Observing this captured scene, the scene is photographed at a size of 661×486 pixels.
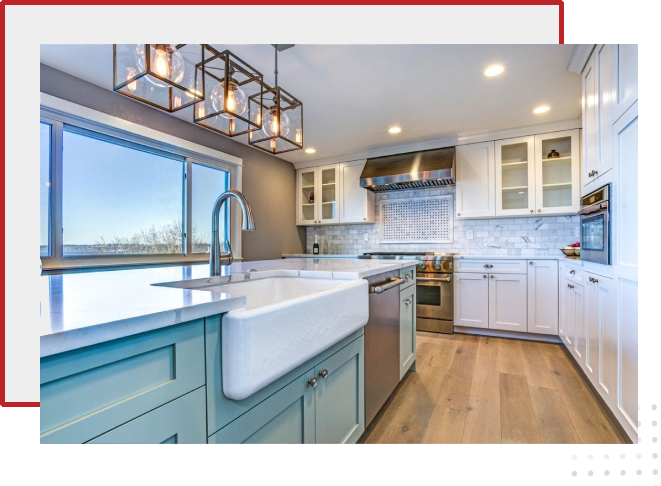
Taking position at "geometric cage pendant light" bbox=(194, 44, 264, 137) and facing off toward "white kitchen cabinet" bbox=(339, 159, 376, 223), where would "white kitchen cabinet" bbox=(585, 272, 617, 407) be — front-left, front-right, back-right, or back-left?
front-right

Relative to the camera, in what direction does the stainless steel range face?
facing the viewer

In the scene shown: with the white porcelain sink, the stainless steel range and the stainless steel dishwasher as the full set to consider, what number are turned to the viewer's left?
0

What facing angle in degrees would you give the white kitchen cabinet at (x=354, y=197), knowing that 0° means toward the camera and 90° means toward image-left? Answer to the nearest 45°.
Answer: approximately 45°

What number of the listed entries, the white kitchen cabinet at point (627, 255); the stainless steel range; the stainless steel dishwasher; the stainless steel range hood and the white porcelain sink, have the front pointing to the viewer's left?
1

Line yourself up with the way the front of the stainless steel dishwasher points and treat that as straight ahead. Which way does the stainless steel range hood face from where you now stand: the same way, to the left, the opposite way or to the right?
to the right

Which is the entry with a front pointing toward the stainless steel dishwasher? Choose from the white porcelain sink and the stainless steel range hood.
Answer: the stainless steel range hood

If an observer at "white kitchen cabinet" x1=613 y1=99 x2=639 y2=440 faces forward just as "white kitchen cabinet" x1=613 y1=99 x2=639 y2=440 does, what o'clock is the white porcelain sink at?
The white porcelain sink is roughly at 10 o'clock from the white kitchen cabinet.

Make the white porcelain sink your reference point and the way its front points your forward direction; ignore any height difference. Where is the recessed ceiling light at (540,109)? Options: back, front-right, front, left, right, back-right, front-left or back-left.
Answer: left

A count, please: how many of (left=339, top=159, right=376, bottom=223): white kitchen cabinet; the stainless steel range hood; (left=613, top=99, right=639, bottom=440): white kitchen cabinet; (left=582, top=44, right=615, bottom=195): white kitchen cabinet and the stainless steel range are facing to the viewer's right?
0

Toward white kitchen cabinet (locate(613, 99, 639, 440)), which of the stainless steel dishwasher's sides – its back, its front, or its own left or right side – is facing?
front

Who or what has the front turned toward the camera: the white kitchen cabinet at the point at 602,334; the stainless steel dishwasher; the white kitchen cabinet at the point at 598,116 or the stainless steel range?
the stainless steel range

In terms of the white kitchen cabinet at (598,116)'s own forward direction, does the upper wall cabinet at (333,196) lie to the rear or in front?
in front

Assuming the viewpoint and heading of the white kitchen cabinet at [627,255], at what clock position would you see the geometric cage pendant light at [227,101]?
The geometric cage pendant light is roughly at 11 o'clock from the white kitchen cabinet.

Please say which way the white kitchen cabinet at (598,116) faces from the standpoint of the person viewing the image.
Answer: facing to the left of the viewer

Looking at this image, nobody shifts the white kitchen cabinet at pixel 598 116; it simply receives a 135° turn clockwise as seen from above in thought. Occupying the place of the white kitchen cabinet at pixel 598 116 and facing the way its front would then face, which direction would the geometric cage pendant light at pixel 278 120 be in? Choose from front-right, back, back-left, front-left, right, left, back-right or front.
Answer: back

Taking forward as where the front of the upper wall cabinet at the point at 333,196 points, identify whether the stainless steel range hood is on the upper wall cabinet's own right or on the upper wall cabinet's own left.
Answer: on the upper wall cabinet's own left

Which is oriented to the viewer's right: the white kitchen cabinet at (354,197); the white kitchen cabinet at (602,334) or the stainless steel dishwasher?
the stainless steel dishwasher

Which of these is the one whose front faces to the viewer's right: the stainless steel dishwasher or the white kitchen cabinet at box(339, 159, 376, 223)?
the stainless steel dishwasher
